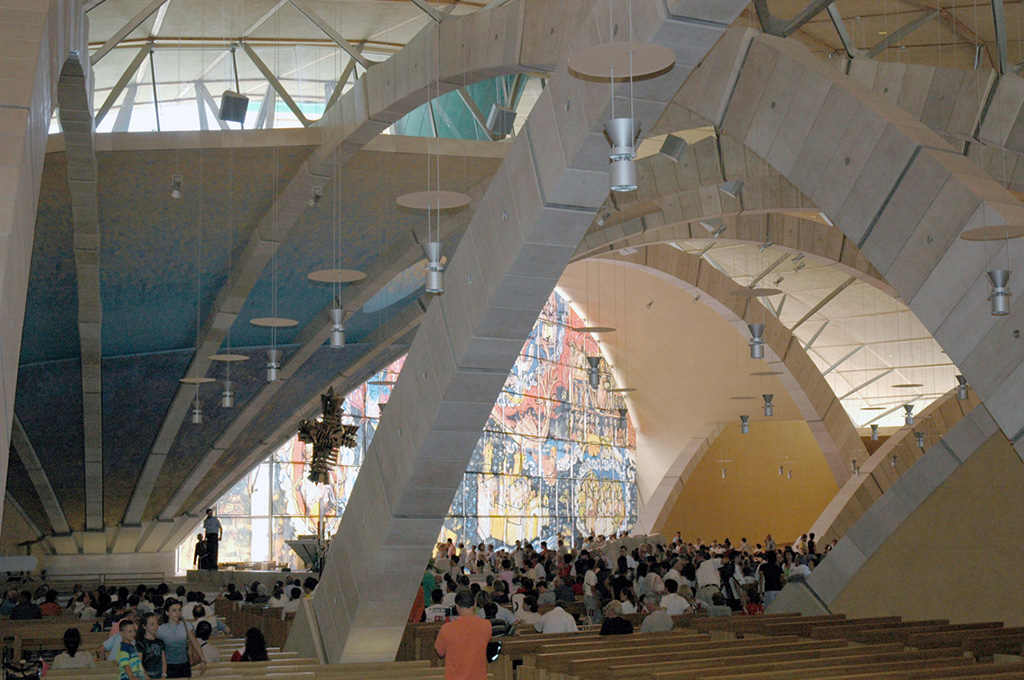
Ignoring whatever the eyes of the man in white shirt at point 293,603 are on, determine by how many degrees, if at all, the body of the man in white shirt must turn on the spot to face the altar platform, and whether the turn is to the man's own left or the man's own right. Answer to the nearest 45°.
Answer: approximately 45° to the man's own right

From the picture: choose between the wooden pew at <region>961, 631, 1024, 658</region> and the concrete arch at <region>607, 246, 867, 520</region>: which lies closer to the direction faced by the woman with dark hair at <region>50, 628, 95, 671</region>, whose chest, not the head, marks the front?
the concrete arch

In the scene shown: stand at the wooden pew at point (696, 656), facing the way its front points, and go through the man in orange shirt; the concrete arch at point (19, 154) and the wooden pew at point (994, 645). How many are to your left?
2

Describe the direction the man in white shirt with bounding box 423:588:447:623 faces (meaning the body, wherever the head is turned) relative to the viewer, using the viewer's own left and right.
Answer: facing away from the viewer

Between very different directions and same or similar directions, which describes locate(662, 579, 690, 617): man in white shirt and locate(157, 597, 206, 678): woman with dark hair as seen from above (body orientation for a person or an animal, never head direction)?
very different directions

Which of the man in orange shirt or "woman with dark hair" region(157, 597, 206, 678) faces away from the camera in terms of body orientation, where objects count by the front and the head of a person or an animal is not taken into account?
the man in orange shirt

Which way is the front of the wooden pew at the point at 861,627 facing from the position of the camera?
facing away from the viewer and to the left of the viewer

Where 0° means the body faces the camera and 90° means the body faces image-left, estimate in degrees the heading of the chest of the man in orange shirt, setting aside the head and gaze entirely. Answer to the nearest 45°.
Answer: approximately 180°

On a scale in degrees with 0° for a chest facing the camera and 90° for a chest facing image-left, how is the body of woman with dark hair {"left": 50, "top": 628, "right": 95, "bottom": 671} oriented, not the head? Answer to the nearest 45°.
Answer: approximately 180°

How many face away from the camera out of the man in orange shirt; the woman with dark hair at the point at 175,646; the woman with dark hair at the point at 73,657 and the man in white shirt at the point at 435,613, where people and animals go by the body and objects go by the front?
3

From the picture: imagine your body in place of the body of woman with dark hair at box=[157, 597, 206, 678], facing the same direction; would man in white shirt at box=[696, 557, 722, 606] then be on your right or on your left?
on your left

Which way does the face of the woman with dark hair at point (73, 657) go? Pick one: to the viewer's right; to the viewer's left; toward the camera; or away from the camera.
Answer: away from the camera
